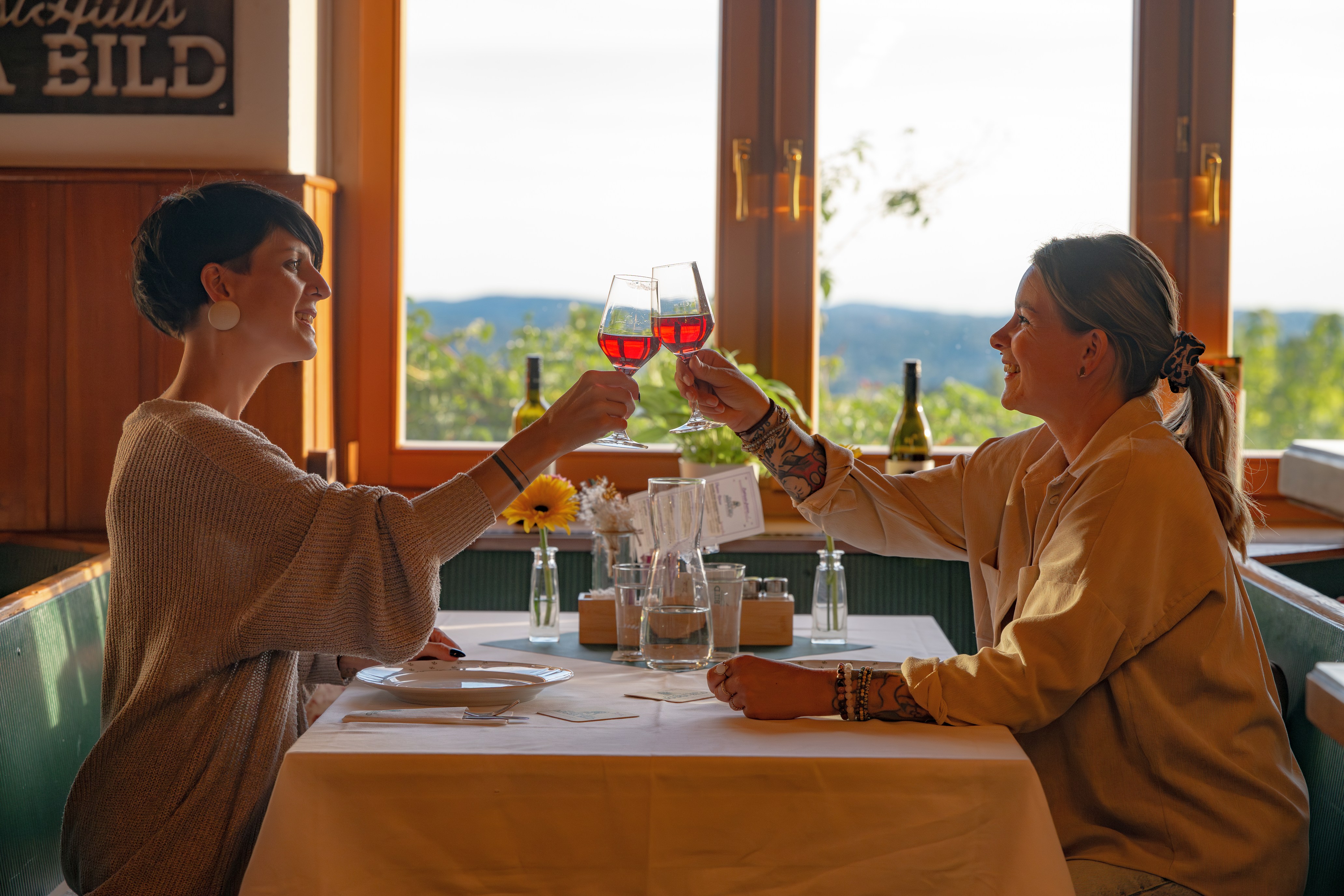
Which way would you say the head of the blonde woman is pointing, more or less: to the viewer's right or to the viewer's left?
to the viewer's left

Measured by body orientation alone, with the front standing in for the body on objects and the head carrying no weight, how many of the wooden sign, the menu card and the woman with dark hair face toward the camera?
2

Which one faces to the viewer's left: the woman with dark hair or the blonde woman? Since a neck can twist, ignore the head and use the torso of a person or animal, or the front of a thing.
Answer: the blonde woman

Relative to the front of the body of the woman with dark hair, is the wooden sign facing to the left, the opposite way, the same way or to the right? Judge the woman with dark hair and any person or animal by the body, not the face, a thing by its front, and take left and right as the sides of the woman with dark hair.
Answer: to the right

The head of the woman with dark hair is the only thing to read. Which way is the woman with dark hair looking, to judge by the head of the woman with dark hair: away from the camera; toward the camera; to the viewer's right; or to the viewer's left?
to the viewer's right

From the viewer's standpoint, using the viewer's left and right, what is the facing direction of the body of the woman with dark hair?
facing to the right of the viewer

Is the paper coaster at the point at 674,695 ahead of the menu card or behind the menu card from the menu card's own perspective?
ahead

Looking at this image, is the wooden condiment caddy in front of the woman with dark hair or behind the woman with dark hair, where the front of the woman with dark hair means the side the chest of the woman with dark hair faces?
in front

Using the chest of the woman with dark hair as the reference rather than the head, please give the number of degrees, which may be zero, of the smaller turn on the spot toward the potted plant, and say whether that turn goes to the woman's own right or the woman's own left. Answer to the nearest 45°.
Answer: approximately 45° to the woman's own left

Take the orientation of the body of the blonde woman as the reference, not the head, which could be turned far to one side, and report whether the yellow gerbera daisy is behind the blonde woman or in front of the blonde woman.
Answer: in front

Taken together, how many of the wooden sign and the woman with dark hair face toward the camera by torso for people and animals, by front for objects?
1

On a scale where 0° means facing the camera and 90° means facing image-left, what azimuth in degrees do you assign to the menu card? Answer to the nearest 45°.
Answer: approximately 0°

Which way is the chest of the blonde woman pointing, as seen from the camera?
to the viewer's left
